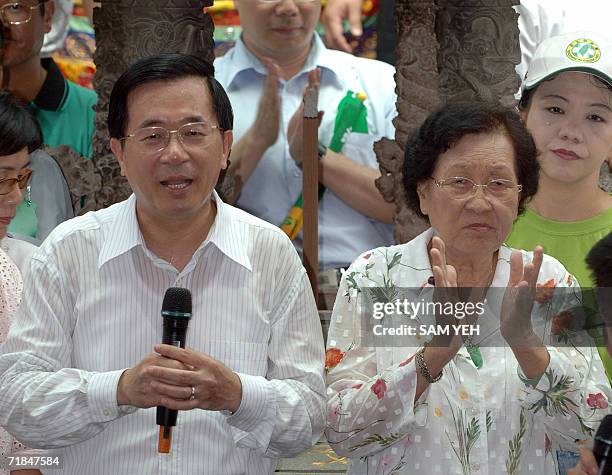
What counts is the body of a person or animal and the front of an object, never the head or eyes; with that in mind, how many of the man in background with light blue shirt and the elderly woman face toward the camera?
2

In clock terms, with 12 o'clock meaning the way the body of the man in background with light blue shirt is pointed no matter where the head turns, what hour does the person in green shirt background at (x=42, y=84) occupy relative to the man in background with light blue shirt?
The person in green shirt background is roughly at 3 o'clock from the man in background with light blue shirt.

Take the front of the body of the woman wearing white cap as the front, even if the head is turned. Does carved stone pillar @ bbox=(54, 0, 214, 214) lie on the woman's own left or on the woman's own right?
on the woman's own right

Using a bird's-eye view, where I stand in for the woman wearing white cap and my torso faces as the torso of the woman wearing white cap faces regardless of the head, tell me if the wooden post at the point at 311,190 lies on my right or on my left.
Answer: on my right

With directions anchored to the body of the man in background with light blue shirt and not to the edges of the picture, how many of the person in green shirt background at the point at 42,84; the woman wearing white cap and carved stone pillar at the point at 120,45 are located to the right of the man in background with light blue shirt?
2
